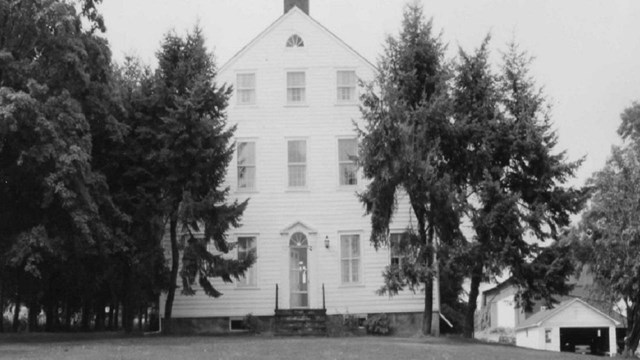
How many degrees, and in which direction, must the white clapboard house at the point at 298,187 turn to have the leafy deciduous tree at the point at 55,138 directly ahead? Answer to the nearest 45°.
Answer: approximately 45° to its right

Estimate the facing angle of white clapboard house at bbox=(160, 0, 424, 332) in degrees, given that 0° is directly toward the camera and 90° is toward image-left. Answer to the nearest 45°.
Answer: approximately 0°

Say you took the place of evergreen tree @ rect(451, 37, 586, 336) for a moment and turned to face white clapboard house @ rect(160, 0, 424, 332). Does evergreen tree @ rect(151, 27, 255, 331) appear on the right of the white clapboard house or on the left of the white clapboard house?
left

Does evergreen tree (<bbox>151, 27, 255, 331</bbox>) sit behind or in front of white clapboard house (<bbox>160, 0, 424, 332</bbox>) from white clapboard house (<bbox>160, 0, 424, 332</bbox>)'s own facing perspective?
in front

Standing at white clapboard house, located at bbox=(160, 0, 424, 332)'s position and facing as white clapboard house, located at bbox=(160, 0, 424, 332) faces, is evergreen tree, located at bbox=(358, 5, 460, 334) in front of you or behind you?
in front
